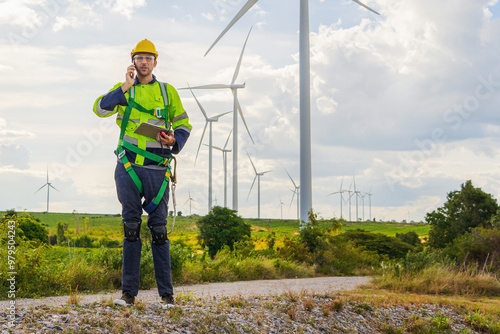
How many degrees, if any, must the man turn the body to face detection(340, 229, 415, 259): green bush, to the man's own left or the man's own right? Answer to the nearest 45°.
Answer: approximately 135° to the man's own left

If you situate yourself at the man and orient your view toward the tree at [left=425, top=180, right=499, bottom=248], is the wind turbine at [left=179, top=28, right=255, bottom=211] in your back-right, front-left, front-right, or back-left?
front-left

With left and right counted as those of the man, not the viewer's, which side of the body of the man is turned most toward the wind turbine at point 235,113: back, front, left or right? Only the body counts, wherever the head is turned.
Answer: back

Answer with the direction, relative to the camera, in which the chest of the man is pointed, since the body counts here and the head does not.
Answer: toward the camera

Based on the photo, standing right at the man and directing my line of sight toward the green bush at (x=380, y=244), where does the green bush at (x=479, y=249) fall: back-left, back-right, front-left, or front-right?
front-right

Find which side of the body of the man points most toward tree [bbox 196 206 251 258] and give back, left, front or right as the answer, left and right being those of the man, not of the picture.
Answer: back

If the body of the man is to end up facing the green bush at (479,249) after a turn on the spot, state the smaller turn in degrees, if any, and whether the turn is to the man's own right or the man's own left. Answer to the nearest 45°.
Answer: approximately 135° to the man's own left

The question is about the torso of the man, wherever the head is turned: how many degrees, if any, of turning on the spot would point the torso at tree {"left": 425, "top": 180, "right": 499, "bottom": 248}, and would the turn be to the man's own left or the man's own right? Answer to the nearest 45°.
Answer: approximately 135° to the man's own left

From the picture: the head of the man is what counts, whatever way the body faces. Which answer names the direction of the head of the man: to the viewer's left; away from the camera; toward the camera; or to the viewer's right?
toward the camera

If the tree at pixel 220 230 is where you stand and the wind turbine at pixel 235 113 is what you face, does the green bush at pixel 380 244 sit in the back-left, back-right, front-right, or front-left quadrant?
front-right
